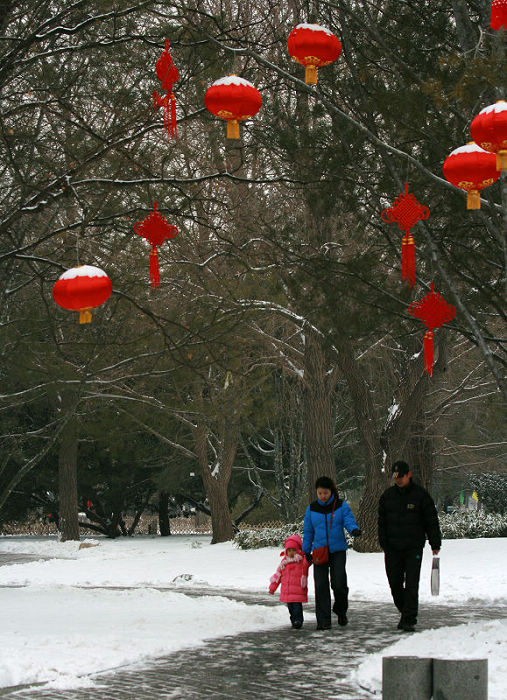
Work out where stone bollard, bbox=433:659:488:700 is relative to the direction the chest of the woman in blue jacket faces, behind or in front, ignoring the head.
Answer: in front

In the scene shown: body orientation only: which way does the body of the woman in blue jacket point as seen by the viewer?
toward the camera

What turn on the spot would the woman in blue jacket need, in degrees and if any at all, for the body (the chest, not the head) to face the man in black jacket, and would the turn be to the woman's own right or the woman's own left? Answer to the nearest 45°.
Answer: approximately 45° to the woman's own left

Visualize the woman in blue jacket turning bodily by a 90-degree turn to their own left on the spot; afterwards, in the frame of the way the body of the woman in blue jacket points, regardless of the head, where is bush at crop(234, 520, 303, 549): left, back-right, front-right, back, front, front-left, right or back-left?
left

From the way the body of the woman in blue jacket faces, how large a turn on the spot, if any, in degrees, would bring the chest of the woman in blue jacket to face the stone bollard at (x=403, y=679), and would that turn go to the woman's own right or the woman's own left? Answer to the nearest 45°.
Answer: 0° — they already face it
